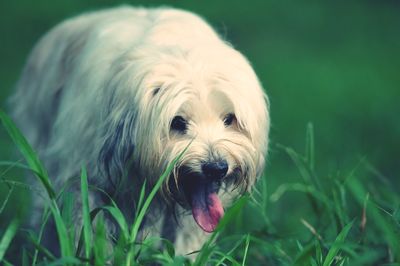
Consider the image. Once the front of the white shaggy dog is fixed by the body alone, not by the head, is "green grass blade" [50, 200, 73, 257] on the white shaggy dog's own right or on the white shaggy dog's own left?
on the white shaggy dog's own right

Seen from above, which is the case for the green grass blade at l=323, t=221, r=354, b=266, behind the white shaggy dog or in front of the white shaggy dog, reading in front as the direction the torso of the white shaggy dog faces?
in front

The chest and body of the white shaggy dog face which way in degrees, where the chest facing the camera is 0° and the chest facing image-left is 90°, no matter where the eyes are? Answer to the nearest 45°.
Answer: approximately 315°

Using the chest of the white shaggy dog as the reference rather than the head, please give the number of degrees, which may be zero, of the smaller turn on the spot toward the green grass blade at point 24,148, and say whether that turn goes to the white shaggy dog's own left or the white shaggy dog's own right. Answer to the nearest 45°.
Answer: approximately 90° to the white shaggy dog's own right

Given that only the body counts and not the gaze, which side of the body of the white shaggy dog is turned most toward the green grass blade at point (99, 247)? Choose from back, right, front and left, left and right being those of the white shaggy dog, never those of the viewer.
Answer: right

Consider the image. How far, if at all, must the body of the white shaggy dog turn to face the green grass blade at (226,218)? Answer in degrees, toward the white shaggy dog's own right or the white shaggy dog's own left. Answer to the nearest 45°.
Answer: approximately 45° to the white shaggy dog's own right
